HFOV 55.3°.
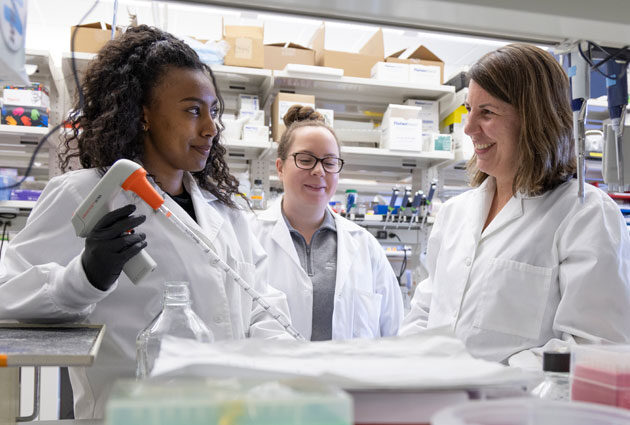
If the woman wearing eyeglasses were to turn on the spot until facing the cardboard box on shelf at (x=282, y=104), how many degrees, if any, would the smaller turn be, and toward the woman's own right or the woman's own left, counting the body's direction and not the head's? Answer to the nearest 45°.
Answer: approximately 180°

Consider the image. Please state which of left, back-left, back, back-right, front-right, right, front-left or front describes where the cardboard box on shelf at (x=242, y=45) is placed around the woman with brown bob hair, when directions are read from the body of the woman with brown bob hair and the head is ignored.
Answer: right

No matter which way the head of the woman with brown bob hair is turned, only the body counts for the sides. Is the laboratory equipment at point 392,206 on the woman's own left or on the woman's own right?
on the woman's own right

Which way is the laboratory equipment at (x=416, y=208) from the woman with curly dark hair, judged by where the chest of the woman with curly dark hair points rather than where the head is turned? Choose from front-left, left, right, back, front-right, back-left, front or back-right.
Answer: left

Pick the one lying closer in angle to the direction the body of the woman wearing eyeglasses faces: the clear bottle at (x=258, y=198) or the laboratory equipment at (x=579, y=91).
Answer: the laboratory equipment

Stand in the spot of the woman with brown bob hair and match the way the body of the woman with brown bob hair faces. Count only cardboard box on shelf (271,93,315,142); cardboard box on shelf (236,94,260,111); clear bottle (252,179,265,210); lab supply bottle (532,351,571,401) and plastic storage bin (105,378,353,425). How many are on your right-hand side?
3

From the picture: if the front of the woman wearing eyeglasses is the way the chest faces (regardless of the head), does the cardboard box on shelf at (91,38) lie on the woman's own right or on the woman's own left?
on the woman's own right

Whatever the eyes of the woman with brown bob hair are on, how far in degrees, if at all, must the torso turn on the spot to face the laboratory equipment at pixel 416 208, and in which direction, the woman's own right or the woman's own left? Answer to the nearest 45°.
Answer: approximately 135° to the woman's own right

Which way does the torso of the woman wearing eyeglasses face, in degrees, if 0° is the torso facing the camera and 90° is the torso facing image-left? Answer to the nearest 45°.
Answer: approximately 0°

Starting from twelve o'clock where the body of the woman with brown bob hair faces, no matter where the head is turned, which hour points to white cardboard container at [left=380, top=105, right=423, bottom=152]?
The white cardboard container is roughly at 4 o'clock from the woman with brown bob hair.

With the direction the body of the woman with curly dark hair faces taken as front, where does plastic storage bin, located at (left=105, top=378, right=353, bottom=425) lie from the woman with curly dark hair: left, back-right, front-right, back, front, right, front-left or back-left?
front-right

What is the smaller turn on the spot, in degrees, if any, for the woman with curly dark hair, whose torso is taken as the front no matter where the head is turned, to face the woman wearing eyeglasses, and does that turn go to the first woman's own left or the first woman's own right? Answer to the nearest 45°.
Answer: approximately 90° to the first woman's own left

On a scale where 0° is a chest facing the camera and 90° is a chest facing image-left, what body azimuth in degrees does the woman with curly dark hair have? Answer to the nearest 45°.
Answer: approximately 315°

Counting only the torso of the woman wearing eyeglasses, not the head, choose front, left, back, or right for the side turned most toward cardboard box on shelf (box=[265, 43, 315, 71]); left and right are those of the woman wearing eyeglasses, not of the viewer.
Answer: back

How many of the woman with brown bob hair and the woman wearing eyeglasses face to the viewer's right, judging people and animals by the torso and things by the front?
0

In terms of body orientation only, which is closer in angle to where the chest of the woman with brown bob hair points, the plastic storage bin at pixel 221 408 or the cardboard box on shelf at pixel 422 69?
the plastic storage bin
